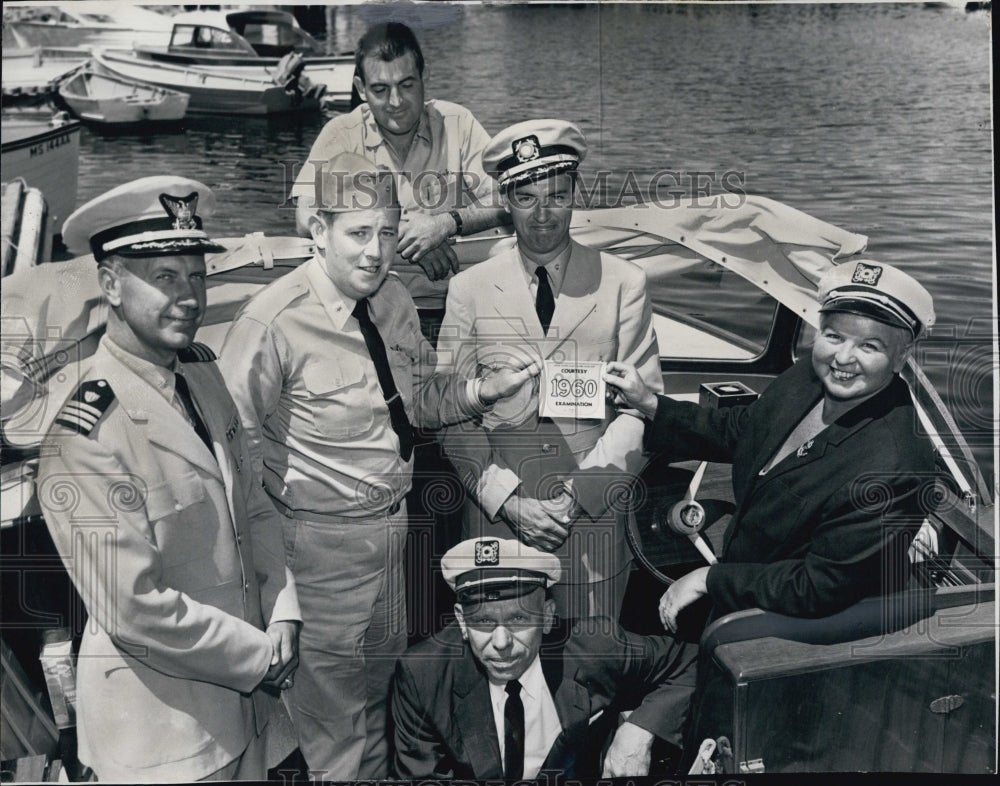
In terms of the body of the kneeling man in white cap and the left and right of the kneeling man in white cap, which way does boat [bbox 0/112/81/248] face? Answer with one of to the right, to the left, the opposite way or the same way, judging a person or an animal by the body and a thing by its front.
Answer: to the left

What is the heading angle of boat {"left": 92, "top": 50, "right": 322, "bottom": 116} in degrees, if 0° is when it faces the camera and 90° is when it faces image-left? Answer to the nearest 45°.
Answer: approximately 90°

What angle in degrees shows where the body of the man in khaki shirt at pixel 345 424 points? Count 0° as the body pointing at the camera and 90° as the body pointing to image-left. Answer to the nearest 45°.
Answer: approximately 315°

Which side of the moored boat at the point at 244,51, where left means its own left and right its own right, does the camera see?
left

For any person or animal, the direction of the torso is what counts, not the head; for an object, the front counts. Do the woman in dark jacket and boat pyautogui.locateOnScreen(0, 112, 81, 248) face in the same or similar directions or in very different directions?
very different directions

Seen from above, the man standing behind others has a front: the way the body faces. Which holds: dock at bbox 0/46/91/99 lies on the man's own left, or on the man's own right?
on the man's own right

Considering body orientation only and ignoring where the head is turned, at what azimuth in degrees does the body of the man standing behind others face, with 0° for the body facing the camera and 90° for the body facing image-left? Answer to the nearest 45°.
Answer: approximately 0°

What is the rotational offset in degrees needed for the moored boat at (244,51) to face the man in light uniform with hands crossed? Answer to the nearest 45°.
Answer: approximately 135° to its left
